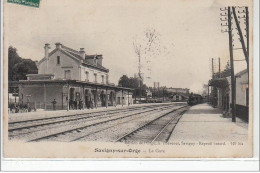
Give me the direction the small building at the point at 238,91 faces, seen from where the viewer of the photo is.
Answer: facing to the left of the viewer
